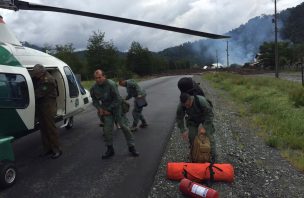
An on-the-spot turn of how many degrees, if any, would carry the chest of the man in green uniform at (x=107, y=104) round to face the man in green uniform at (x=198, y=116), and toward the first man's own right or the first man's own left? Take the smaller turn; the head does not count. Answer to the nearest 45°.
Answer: approximately 90° to the first man's own left

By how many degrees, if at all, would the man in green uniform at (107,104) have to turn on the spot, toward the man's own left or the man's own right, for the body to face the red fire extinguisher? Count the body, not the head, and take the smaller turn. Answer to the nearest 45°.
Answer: approximately 90° to the man's own left

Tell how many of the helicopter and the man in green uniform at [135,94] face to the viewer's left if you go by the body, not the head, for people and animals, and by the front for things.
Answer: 1

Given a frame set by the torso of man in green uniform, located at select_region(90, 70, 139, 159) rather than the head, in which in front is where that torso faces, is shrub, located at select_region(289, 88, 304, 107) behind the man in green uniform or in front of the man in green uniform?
behind
